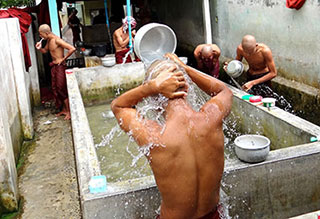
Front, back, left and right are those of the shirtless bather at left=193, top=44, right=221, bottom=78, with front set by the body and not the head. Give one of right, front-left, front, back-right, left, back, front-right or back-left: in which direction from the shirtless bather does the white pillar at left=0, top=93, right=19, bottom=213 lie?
front-right

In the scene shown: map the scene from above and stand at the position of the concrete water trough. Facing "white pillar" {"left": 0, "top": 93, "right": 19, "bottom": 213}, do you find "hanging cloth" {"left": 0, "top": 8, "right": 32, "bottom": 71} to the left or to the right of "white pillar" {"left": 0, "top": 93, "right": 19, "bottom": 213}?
right

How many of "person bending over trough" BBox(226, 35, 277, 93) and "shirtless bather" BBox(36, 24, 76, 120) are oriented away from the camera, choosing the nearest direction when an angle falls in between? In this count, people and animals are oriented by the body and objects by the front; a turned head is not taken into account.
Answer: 0

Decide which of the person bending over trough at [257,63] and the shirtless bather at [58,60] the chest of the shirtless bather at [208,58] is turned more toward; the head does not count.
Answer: the person bending over trough

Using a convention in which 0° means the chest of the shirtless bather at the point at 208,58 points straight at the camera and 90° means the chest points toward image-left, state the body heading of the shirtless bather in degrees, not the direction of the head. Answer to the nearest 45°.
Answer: approximately 0°

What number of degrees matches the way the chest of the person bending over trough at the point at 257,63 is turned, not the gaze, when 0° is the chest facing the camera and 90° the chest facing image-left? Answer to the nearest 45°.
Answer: approximately 45°

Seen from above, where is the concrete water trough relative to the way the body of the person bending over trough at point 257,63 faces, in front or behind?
in front

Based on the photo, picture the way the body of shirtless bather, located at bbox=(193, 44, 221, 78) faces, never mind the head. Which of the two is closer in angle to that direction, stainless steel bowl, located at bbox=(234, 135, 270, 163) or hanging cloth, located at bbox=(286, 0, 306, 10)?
the stainless steel bowl

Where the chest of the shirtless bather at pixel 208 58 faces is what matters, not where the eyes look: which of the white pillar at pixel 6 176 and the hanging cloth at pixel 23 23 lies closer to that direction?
the white pillar

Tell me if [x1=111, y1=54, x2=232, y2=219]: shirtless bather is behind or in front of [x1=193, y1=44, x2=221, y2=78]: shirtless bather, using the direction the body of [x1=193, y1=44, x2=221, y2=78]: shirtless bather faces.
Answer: in front

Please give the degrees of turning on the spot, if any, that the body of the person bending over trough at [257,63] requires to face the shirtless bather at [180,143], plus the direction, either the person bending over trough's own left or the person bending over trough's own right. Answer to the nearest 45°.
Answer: approximately 45° to the person bending over trough's own left
